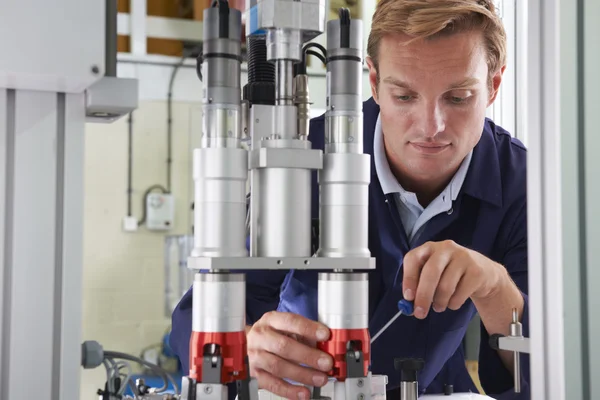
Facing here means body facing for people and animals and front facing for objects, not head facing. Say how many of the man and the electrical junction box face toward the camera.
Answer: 2

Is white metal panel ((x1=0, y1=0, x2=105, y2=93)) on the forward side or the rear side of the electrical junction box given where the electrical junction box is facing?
on the forward side

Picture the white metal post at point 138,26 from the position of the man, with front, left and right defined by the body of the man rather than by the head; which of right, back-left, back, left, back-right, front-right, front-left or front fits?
back-right

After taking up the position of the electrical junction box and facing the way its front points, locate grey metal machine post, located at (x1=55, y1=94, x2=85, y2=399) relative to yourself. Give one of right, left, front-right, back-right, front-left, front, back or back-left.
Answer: front

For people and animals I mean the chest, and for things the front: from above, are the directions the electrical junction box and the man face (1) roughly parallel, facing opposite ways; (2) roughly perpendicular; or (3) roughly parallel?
roughly parallel

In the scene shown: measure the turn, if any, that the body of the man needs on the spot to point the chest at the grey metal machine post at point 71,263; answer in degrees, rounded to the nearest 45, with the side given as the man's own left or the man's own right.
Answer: approximately 45° to the man's own right

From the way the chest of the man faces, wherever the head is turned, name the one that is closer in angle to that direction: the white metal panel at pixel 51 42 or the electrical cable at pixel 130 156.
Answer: the white metal panel

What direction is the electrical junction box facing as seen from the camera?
toward the camera

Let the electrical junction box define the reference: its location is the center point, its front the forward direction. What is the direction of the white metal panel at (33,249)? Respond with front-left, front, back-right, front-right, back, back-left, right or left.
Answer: front

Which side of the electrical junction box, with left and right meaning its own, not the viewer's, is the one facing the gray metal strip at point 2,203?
front

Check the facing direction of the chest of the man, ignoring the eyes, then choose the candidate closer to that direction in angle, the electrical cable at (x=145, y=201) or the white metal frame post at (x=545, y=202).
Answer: the white metal frame post

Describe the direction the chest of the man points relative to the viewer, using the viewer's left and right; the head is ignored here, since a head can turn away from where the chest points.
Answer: facing the viewer

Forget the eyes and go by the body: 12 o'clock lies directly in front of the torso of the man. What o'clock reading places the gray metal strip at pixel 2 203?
The gray metal strip is roughly at 1 o'clock from the man.

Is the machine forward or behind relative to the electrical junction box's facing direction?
forward

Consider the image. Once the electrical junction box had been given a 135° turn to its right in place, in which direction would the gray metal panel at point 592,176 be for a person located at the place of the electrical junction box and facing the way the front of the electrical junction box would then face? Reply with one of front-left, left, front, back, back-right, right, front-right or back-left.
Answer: back-left
